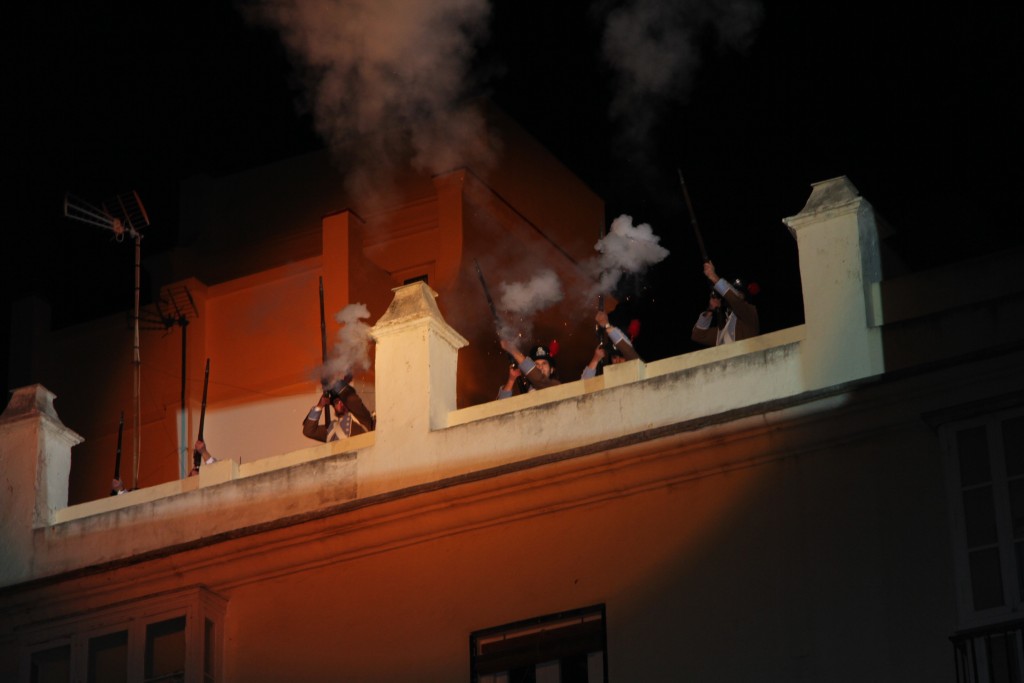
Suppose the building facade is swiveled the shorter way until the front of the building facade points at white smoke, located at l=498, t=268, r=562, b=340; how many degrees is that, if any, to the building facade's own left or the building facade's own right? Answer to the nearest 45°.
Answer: approximately 135° to the building facade's own right

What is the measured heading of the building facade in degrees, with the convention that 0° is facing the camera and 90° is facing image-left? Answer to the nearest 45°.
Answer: approximately 45°

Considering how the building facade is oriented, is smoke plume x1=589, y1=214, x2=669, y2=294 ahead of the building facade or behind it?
behind
